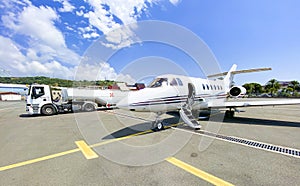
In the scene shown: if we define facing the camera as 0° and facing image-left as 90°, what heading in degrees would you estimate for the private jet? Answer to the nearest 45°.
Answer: approximately 45°
